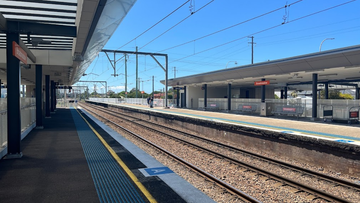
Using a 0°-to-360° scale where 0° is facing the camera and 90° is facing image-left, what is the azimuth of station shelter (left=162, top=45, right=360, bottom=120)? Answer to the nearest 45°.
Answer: approximately 45°

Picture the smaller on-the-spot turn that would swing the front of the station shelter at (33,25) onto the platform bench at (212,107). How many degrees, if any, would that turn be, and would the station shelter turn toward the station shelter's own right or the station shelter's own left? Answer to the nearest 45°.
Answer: approximately 45° to the station shelter's own left

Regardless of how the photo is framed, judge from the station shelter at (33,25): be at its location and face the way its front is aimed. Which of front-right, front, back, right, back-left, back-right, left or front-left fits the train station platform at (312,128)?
front

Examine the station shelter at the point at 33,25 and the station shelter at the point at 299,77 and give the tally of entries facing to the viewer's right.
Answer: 1

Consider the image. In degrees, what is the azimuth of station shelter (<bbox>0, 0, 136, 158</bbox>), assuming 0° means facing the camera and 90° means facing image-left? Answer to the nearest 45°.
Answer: approximately 270°

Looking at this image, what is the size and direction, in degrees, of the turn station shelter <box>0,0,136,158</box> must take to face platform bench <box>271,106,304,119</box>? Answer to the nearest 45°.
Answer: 0° — it already faces it

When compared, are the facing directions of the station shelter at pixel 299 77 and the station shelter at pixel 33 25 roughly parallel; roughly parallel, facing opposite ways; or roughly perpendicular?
roughly parallel, facing opposite ways

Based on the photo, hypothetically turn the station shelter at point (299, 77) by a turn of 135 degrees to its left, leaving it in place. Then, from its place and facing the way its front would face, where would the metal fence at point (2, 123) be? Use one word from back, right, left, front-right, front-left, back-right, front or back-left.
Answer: back-right

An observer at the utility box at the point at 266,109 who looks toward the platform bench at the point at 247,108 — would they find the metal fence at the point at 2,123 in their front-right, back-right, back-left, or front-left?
back-left
